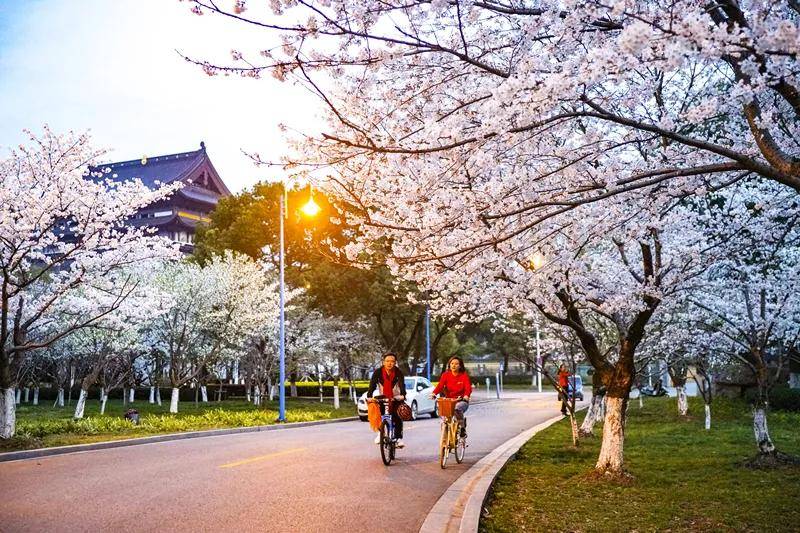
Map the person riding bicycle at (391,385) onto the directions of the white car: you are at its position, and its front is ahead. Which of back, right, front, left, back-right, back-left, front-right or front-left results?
front-left

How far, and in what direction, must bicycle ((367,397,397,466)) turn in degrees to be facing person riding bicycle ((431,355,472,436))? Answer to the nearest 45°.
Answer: approximately 90° to its left

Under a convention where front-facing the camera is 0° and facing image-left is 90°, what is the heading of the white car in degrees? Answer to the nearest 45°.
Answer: approximately 45°

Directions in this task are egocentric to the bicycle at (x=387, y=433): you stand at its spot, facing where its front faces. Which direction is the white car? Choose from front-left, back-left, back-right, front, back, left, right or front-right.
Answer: back

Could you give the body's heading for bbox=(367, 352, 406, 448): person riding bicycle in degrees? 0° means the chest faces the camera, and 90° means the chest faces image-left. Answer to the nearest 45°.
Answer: approximately 0°

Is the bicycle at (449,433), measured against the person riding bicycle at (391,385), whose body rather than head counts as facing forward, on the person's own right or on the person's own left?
on the person's own left

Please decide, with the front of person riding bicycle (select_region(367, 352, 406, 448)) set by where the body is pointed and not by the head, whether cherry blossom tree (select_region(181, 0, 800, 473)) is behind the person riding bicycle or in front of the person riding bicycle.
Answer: in front

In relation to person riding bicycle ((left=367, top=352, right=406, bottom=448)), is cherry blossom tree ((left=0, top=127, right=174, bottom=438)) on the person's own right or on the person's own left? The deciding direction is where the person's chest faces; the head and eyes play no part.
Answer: on the person's own right

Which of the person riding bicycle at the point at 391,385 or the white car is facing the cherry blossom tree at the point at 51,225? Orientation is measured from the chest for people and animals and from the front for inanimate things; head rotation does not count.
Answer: the white car

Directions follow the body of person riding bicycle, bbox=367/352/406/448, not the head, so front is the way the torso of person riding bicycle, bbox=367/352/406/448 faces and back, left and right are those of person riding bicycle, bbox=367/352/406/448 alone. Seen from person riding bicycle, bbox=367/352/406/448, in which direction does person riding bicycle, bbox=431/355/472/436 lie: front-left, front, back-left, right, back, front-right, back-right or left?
left

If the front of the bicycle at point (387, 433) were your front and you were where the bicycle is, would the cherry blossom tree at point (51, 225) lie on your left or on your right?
on your right
